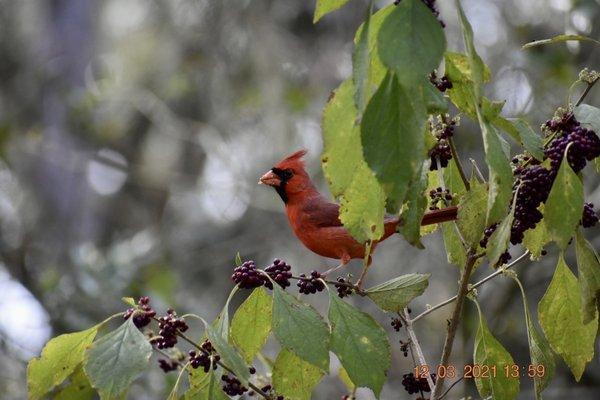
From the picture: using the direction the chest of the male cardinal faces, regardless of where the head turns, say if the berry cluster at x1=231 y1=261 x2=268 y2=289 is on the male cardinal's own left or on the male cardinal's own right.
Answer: on the male cardinal's own left

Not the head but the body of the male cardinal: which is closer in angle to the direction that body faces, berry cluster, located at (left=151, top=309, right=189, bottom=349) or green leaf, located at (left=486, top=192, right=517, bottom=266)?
the berry cluster

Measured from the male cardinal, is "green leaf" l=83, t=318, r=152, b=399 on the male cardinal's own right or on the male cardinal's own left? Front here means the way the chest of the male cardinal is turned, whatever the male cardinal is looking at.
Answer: on the male cardinal's own left

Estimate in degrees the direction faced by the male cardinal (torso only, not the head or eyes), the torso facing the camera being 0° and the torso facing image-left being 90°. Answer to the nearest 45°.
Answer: approximately 90°

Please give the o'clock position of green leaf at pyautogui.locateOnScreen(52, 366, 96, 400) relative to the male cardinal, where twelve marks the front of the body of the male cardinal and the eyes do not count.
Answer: The green leaf is roughly at 10 o'clock from the male cardinal.

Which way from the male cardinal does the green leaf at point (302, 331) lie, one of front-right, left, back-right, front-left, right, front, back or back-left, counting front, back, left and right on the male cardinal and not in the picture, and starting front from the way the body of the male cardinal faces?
left
